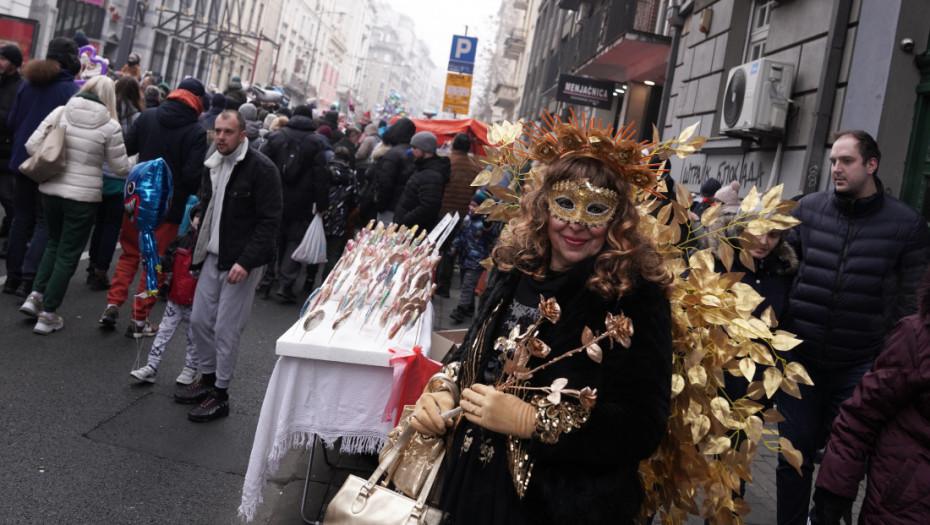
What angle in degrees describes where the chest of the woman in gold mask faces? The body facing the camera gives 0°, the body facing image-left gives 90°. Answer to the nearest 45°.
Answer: approximately 45°

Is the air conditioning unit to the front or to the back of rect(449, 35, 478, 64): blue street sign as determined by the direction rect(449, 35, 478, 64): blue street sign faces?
to the front

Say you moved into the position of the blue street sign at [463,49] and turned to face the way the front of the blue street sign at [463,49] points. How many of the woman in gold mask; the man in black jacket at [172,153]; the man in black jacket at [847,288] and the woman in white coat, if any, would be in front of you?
4

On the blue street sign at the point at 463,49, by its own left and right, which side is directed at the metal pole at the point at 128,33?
right

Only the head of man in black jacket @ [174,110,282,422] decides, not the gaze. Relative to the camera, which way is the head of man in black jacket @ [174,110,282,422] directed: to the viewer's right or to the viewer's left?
to the viewer's left
